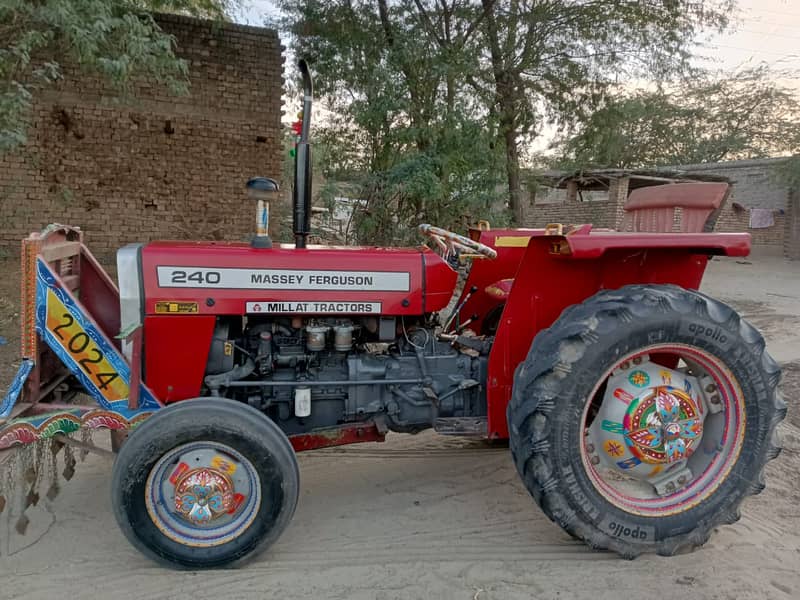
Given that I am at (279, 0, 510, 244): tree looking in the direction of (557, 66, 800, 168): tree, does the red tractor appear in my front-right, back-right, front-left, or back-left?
back-right

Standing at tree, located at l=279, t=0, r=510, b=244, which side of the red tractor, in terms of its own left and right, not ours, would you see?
right

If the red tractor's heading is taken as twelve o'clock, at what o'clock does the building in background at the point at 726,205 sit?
The building in background is roughly at 4 o'clock from the red tractor.

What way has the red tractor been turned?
to the viewer's left

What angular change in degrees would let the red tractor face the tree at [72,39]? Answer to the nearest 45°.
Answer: approximately 45° to its right

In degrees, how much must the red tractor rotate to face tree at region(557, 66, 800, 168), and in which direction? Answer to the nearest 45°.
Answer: approximately 135° to its right

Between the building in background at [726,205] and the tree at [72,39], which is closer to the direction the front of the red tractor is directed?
the tree
